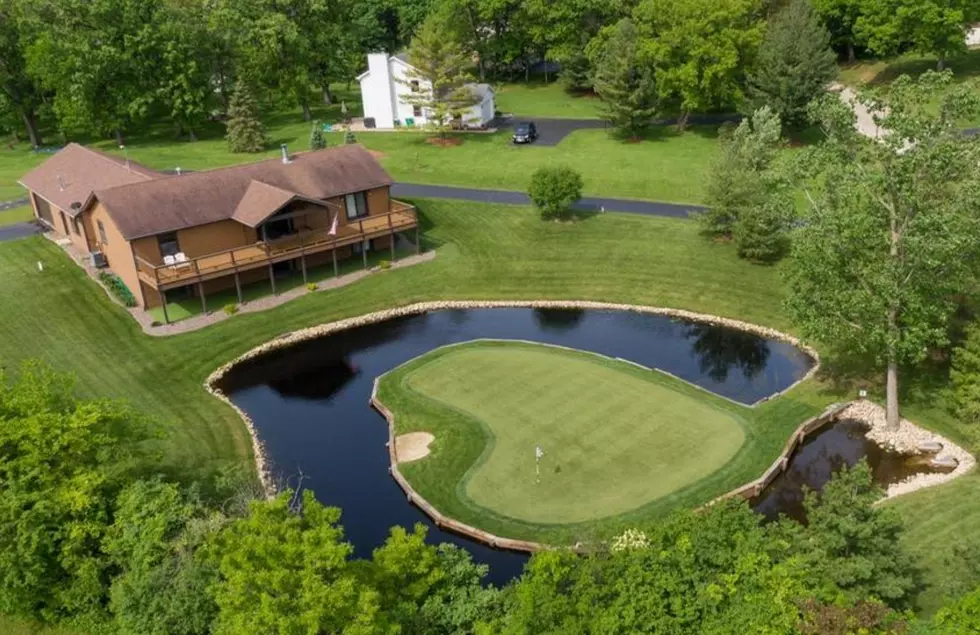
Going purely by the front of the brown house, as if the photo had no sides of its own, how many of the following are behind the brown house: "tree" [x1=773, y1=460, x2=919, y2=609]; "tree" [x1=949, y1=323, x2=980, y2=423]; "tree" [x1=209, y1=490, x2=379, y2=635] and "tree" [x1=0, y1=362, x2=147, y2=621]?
0

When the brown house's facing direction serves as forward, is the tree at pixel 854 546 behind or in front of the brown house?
in front

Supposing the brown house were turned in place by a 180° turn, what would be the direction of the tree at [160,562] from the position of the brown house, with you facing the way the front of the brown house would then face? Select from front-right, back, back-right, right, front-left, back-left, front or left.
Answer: back-left

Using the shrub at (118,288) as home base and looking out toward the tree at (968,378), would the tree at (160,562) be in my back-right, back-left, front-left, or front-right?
front-right

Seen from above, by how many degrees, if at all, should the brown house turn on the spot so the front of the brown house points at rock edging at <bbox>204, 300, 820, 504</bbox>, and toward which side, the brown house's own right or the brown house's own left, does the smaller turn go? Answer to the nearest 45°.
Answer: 0° — it already faces it

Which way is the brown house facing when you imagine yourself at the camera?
facing the viewer and to the right of the viewer

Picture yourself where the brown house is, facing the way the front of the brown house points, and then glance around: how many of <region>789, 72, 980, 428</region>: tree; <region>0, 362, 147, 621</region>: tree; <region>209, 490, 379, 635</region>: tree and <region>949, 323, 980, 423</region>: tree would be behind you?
0

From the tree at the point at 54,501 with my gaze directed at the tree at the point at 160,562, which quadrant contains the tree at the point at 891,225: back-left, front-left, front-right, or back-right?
front-left

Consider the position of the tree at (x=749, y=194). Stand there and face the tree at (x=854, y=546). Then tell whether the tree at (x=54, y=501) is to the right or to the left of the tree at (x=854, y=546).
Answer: right

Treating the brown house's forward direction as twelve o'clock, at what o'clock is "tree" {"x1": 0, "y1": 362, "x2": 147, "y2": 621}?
The tree is roughly at 2 o'clock from the brown house.

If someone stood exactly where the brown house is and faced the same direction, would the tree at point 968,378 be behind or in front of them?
in front

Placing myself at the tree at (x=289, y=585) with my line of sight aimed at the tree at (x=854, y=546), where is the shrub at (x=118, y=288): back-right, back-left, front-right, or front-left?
back-left
